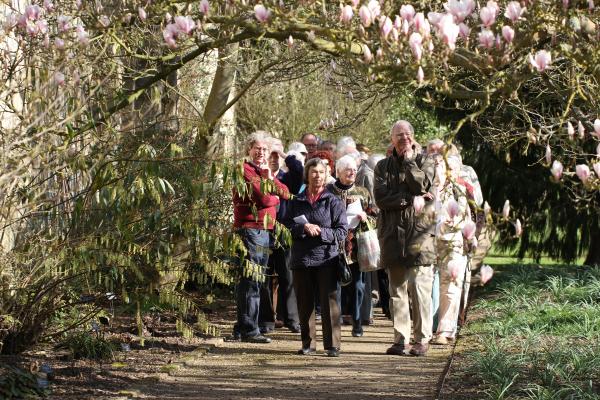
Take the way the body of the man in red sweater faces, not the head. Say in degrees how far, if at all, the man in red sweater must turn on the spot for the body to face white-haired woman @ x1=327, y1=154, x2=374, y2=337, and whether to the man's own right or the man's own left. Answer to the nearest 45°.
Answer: approximately 90° to the man's own left

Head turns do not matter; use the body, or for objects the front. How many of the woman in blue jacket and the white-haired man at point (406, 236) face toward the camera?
2

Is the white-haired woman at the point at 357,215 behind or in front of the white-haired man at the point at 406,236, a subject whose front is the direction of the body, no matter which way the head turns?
behind

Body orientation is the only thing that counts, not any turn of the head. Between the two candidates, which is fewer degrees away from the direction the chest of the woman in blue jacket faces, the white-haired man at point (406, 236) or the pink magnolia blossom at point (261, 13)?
the pink magnolia blossom

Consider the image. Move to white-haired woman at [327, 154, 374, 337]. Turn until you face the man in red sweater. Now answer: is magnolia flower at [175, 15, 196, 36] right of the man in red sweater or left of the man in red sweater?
left

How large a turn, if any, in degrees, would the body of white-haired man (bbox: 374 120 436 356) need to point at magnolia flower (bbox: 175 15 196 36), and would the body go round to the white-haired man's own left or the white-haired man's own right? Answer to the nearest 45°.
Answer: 0° — they already face it
